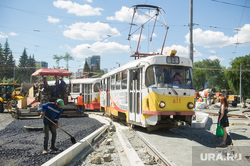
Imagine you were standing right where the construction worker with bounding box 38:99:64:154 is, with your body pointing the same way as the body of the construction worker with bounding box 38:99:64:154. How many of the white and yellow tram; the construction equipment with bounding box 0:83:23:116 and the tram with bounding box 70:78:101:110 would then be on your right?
0

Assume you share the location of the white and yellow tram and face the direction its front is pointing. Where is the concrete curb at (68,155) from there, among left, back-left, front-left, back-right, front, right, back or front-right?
right

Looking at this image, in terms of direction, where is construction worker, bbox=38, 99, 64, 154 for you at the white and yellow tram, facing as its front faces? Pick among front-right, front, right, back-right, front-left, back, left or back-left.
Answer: right

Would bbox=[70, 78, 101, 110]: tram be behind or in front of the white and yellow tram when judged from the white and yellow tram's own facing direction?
behind

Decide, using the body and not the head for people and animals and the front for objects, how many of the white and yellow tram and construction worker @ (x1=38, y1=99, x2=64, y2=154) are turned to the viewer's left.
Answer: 0

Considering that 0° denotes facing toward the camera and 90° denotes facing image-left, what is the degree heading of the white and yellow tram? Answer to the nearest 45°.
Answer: approximately 315°

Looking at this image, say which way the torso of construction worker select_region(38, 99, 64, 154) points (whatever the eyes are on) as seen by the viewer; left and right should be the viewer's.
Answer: facing the viewer and to the right of the viewer

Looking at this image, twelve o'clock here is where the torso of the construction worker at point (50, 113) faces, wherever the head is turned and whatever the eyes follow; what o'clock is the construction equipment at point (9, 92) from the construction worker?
The construction equipment is roughly at 7 o'clock from the construction worker.
